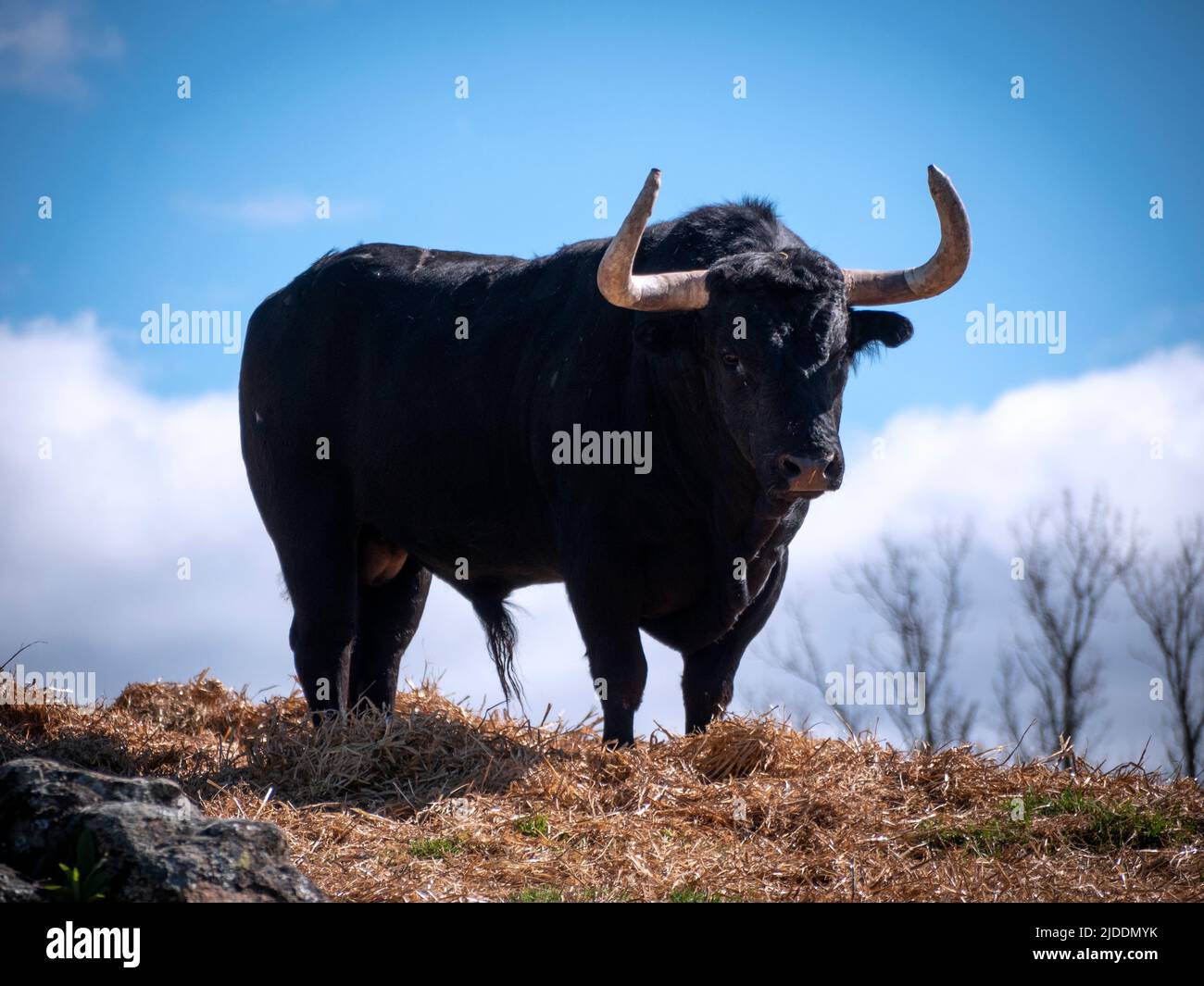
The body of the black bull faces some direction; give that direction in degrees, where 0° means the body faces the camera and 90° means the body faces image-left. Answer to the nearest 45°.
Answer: approximately 315°

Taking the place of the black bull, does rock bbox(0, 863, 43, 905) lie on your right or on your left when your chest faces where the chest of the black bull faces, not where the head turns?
on your right
